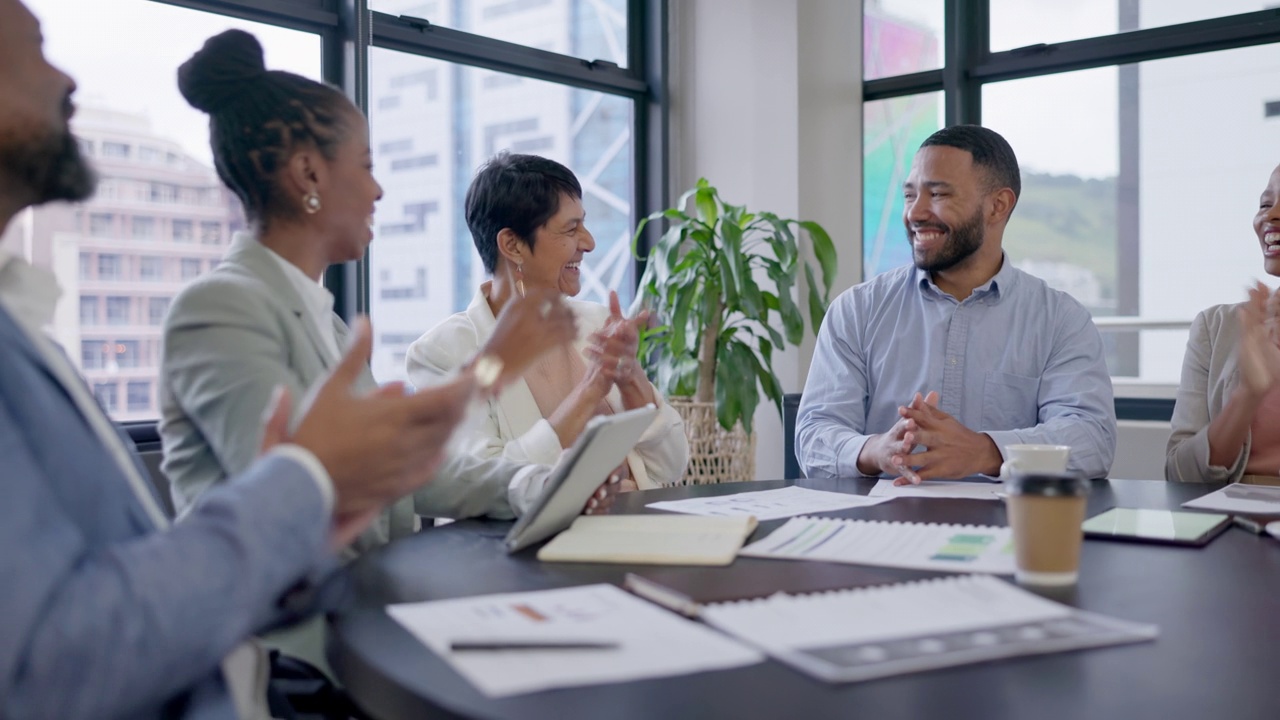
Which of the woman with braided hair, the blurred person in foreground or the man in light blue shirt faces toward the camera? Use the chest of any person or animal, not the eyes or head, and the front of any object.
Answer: the man in light blue shirt

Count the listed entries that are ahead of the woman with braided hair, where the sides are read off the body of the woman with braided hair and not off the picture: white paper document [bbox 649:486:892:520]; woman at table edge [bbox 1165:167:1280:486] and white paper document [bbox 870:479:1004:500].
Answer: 3

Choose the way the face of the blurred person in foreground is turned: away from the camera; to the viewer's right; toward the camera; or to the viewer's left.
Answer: to the viewer's right

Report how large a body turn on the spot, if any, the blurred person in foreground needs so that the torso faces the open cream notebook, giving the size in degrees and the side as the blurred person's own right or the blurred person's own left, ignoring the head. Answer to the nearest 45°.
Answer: approximately 45° to the blurred person's own left

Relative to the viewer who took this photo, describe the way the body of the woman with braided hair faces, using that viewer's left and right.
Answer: facing to the right of the viewer

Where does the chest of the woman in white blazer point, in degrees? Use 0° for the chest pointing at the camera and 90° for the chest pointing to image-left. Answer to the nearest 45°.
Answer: approximately 315°

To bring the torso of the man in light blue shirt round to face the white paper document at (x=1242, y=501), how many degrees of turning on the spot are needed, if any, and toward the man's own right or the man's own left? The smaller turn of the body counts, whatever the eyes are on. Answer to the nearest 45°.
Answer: approximately 45° to the man's own left

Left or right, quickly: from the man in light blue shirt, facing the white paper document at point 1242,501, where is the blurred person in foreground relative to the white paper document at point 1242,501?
right

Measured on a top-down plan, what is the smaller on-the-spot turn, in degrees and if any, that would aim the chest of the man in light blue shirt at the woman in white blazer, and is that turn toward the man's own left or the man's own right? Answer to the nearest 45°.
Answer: approximately 45° to the man's own right

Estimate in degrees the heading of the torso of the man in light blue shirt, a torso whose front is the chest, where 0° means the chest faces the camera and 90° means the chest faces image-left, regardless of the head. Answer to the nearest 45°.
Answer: approximately 0°

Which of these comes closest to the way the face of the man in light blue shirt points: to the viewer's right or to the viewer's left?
to the viewer's left

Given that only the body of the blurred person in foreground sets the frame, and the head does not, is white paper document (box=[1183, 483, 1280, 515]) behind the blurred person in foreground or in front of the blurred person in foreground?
in front

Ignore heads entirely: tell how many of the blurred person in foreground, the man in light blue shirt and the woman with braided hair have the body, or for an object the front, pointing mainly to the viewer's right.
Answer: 2

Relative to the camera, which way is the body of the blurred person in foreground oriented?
to the viewer's right

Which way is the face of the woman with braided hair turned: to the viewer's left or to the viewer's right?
to the viewer's right
